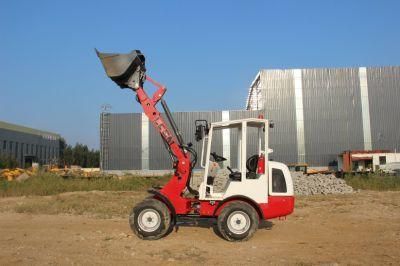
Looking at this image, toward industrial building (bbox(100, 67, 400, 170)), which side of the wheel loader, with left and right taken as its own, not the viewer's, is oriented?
right

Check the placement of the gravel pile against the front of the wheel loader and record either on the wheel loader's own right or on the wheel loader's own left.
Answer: on the wheel loader's own right

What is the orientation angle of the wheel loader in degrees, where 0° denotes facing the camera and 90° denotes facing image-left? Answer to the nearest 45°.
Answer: approximately 90°
